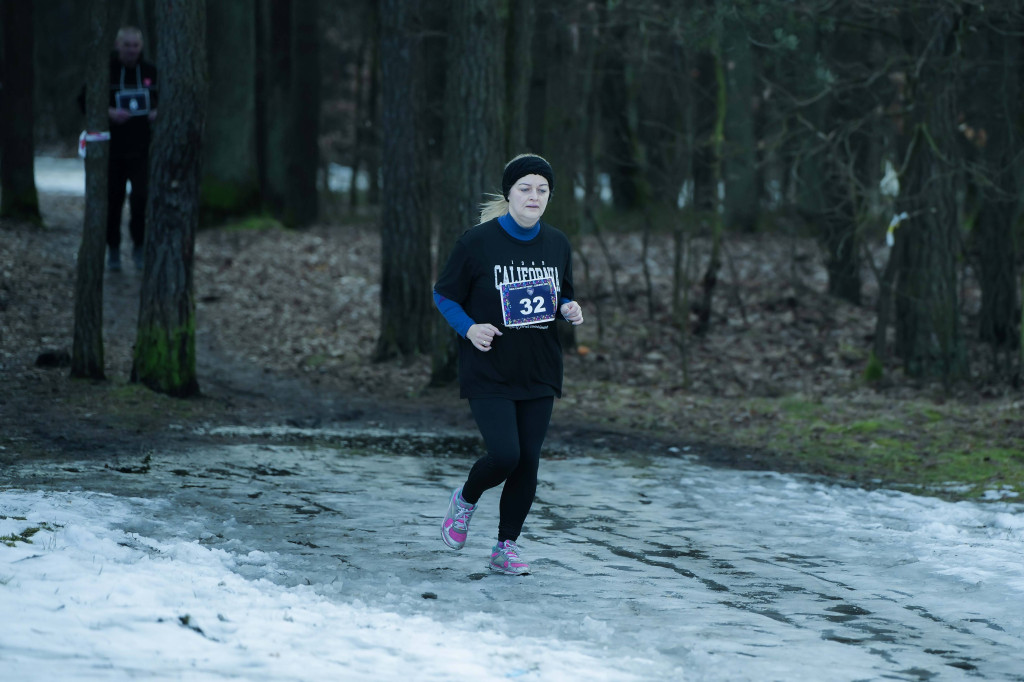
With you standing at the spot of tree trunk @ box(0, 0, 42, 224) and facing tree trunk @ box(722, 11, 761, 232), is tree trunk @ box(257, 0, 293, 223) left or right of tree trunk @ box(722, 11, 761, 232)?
left

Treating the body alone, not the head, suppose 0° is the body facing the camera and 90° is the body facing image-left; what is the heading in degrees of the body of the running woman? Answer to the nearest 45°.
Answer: approximately 315°

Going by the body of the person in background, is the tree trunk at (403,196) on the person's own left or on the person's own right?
on the person's own left

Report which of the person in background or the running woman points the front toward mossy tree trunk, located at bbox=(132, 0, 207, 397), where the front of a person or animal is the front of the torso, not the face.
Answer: the person in background

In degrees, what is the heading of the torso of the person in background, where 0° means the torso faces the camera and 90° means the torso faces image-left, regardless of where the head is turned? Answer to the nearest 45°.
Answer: approximately 0°

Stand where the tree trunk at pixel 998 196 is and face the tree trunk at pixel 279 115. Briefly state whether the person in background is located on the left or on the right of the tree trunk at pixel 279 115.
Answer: left

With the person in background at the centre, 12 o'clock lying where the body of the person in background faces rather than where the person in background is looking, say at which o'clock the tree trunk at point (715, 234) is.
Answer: The tree trunk is roughly at 9 o'clock from the person in background.

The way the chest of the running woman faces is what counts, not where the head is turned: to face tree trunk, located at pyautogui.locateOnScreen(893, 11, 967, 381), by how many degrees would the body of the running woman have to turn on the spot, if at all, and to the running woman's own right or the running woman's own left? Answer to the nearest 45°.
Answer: approximately 90° to the running woman's own left

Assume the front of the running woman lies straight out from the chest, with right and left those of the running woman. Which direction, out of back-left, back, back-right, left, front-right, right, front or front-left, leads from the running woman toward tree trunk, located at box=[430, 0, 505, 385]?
back-left

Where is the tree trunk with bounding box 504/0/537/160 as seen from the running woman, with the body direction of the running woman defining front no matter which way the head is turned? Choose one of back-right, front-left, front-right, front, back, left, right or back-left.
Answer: back-left

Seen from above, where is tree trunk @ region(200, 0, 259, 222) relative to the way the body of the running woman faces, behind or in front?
behind
